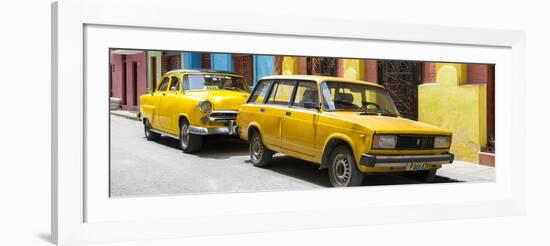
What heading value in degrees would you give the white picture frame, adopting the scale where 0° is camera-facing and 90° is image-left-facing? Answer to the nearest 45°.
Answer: approximately 315°
